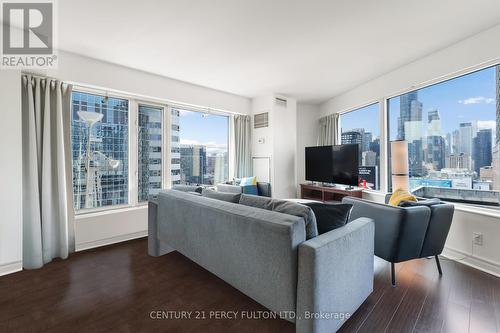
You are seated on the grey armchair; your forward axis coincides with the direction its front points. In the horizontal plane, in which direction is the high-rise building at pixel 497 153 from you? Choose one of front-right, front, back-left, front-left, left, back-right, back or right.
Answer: right

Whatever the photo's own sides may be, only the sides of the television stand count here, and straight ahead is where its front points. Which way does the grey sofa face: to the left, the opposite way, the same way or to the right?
the opposite way

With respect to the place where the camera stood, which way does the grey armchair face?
facing away from the viewer and to the left of the viewer

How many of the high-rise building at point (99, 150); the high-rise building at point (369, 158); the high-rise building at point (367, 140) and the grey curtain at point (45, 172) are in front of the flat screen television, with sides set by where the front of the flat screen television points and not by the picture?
2

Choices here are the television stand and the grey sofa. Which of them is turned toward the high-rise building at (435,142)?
the grey sofa

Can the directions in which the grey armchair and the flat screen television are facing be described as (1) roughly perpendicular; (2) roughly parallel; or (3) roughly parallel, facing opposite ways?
roughly perpendicular

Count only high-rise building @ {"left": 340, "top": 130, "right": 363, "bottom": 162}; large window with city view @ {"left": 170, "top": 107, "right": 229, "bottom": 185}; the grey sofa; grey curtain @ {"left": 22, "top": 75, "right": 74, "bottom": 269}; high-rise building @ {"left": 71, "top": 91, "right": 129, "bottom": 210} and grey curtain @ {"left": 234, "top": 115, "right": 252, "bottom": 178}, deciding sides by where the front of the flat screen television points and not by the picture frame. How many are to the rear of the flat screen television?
1

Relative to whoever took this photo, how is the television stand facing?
facing the viewer and to the left of the viewer

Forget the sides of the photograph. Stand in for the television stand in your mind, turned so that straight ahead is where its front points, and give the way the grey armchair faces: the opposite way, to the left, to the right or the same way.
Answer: to the right

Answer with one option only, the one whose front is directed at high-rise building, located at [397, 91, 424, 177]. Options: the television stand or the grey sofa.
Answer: the grey sofa

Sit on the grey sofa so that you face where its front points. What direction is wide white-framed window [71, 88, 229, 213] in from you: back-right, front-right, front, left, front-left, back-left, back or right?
left

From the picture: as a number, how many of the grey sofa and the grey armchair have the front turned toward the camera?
0

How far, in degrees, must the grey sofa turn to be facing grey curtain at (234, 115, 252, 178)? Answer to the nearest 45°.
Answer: approximately 45° to its left

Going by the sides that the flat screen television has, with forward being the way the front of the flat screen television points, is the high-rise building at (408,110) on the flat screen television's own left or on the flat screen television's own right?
on the flat screen television's own left

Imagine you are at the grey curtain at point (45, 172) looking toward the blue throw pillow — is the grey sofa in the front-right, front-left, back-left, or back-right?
front-right

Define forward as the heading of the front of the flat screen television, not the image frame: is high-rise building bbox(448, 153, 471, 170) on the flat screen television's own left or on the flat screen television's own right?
on the flat screen television's own left

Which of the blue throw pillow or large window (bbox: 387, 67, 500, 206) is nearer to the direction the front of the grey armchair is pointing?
the blue throw pillow
